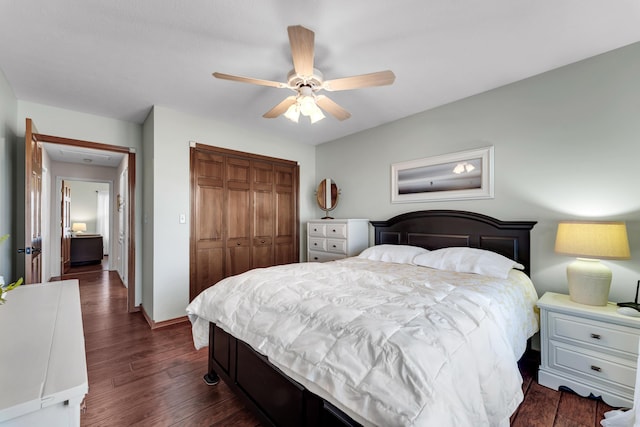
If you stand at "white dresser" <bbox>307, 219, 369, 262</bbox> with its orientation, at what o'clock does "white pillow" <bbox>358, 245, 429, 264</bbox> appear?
The white pillow is roughly at 9 o'clock from the white dresser.

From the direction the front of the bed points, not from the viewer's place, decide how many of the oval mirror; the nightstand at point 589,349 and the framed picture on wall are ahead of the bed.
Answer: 0

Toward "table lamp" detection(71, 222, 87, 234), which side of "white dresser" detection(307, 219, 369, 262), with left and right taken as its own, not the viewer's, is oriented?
right

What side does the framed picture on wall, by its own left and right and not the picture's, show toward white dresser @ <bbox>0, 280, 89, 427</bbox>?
front

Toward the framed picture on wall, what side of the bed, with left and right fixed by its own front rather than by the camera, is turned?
back

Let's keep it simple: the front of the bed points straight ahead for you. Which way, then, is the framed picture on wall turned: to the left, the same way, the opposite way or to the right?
the same way

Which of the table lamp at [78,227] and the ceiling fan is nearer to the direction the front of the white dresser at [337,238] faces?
the ceiling fan

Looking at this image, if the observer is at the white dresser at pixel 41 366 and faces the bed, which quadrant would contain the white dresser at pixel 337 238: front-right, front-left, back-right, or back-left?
front-left

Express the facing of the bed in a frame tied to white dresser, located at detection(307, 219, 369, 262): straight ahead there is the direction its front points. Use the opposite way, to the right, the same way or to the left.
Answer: the same way

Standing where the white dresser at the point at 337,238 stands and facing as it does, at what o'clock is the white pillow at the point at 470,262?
The white pillow is roughly at 9 o'clock from the white dresser.

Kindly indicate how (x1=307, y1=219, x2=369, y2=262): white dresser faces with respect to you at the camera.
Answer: facing the viewer and to the left of the viewer

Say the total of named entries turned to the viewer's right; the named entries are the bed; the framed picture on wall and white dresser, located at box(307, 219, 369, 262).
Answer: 0
